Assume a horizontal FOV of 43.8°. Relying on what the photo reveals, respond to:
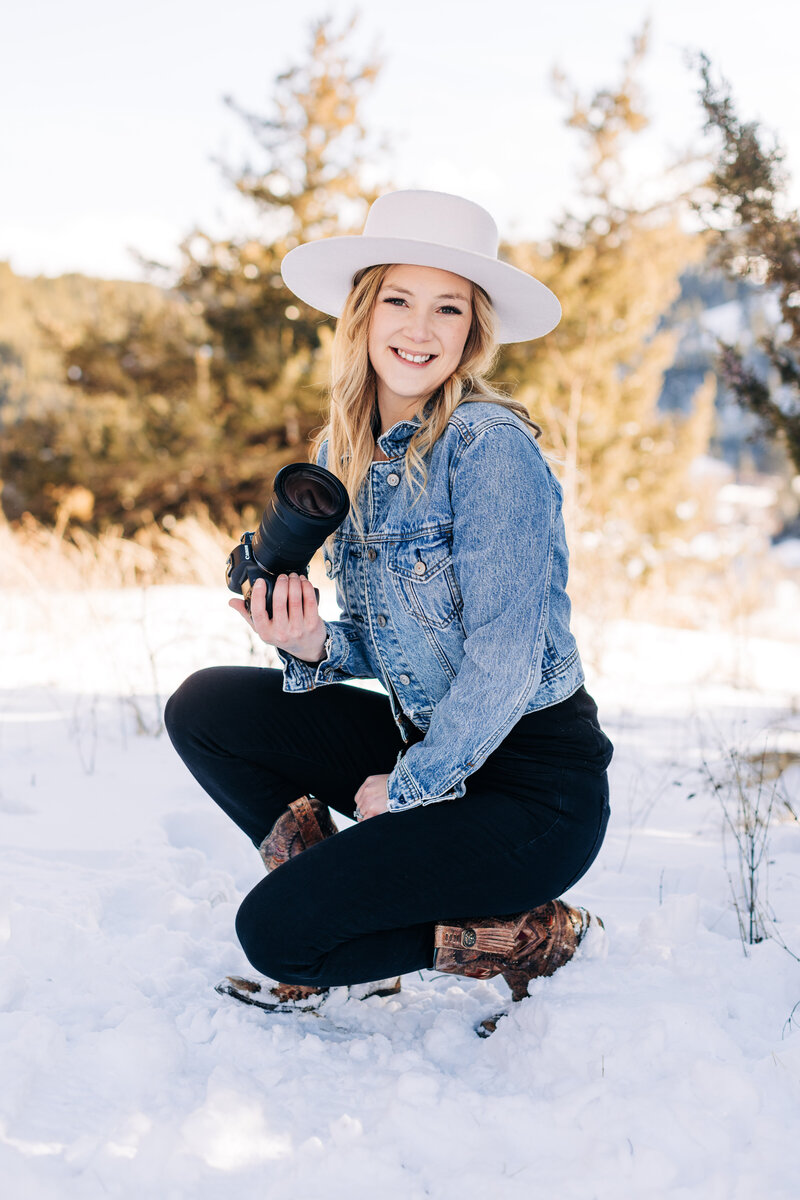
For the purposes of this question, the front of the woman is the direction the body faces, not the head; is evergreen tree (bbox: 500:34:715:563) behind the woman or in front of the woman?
behind

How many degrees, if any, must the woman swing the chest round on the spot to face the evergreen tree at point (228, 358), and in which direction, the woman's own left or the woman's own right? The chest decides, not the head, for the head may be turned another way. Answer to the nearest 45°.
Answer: approximately 135° to the woman's own right

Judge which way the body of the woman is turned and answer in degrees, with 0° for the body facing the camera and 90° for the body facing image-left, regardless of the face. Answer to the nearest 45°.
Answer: approximately 45°

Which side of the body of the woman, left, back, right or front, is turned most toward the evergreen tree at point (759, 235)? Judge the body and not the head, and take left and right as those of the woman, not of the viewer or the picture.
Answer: back
